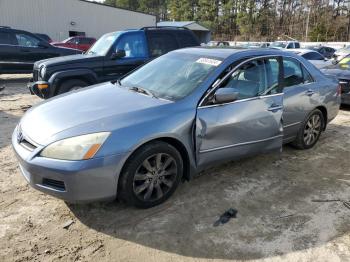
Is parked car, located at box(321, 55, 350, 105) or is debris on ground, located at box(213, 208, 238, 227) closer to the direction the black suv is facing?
the debris on ground

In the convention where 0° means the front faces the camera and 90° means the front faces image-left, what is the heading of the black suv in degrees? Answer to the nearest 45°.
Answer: approximately 45°

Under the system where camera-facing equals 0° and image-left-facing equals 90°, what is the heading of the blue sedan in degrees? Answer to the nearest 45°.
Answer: approximately 45°
